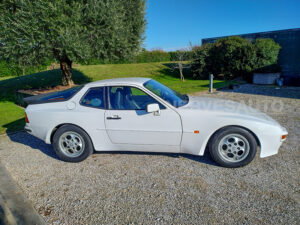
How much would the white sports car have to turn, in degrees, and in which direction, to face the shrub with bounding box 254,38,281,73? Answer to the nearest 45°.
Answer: approximately 45° to its left

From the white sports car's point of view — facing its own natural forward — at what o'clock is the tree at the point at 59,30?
The tree is roughly at 8 o'clock from the white sports car.

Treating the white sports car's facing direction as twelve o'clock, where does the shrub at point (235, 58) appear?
The shrub is roughly at 10 o'clock from the white sports car.

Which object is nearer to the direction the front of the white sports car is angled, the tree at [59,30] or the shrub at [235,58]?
the shrub

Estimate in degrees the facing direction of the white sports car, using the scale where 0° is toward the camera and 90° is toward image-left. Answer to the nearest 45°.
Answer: approximately 270°

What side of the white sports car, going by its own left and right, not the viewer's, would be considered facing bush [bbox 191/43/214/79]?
left
